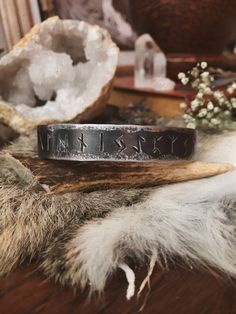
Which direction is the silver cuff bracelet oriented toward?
toward the camera
